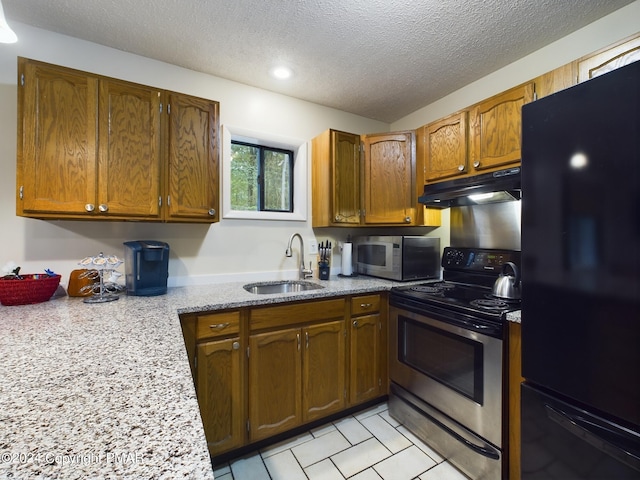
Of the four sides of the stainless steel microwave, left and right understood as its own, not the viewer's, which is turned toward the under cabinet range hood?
left

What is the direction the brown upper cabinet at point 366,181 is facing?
toward the camera

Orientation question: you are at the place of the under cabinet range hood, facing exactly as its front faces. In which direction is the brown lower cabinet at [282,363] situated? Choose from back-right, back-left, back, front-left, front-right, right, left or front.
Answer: front

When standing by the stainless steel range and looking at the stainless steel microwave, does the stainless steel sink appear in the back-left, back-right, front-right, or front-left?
front-left

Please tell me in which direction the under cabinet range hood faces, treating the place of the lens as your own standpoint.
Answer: facing the viewer and to the left of the viewer

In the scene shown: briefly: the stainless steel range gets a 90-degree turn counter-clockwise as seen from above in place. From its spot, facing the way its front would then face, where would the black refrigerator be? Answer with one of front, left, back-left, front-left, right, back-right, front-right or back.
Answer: front

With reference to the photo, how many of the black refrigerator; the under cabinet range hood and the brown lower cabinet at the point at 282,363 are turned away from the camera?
0

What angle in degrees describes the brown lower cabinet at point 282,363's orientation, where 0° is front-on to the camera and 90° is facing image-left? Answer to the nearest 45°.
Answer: approximately 315°
